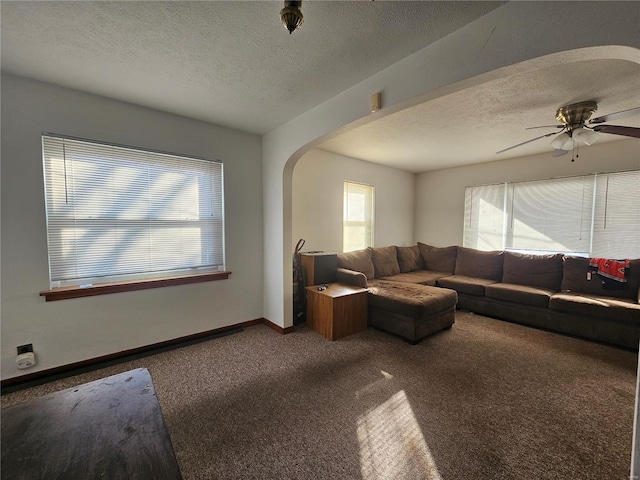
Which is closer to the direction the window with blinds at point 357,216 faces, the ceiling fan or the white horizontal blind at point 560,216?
the ceiling fan

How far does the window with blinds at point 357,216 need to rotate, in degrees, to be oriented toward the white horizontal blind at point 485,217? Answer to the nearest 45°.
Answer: approximately 45° to its left

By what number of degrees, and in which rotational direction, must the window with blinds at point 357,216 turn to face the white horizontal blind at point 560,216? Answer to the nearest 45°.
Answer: approximately 45° to its left

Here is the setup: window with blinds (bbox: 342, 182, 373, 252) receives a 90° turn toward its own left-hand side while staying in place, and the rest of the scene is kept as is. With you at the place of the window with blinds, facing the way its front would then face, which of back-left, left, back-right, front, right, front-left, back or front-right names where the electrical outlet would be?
back

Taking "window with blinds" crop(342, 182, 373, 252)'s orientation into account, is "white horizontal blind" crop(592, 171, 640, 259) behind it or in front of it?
in front

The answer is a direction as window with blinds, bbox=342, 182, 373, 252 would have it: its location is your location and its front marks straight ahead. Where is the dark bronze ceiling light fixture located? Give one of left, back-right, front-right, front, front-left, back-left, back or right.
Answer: front-right

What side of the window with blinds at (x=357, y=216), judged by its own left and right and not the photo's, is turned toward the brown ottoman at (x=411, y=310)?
front

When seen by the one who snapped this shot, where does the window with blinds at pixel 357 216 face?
facing the viewer and to the right of the viewer

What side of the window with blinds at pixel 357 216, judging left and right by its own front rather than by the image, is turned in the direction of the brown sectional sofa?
front

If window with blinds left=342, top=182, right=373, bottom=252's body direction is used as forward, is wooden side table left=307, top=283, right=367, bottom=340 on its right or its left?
on its right

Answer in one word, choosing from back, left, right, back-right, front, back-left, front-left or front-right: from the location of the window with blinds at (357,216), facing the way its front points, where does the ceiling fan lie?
front

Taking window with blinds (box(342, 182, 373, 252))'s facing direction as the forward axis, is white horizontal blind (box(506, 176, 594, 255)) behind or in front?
in front
